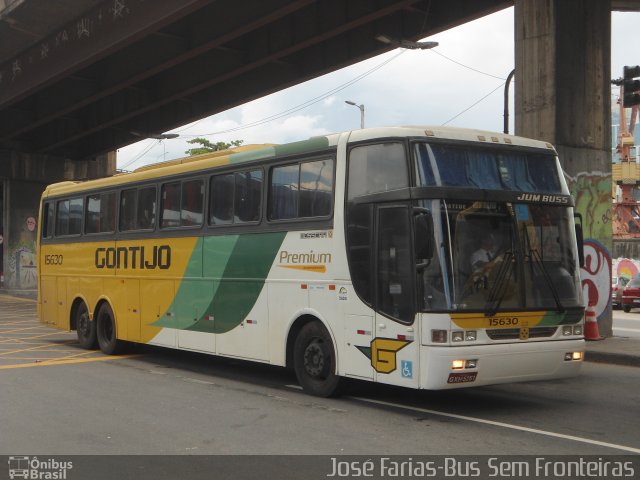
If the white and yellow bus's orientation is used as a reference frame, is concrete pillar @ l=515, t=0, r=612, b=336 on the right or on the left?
on its left

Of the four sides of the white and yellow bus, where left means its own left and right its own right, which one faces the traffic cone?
left

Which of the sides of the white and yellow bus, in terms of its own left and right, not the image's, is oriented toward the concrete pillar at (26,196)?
back

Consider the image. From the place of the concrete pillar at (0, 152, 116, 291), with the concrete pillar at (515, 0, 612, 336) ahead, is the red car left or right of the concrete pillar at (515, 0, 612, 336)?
left

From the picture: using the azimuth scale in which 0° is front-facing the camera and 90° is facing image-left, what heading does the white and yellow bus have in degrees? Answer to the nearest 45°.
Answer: approximately 315°
